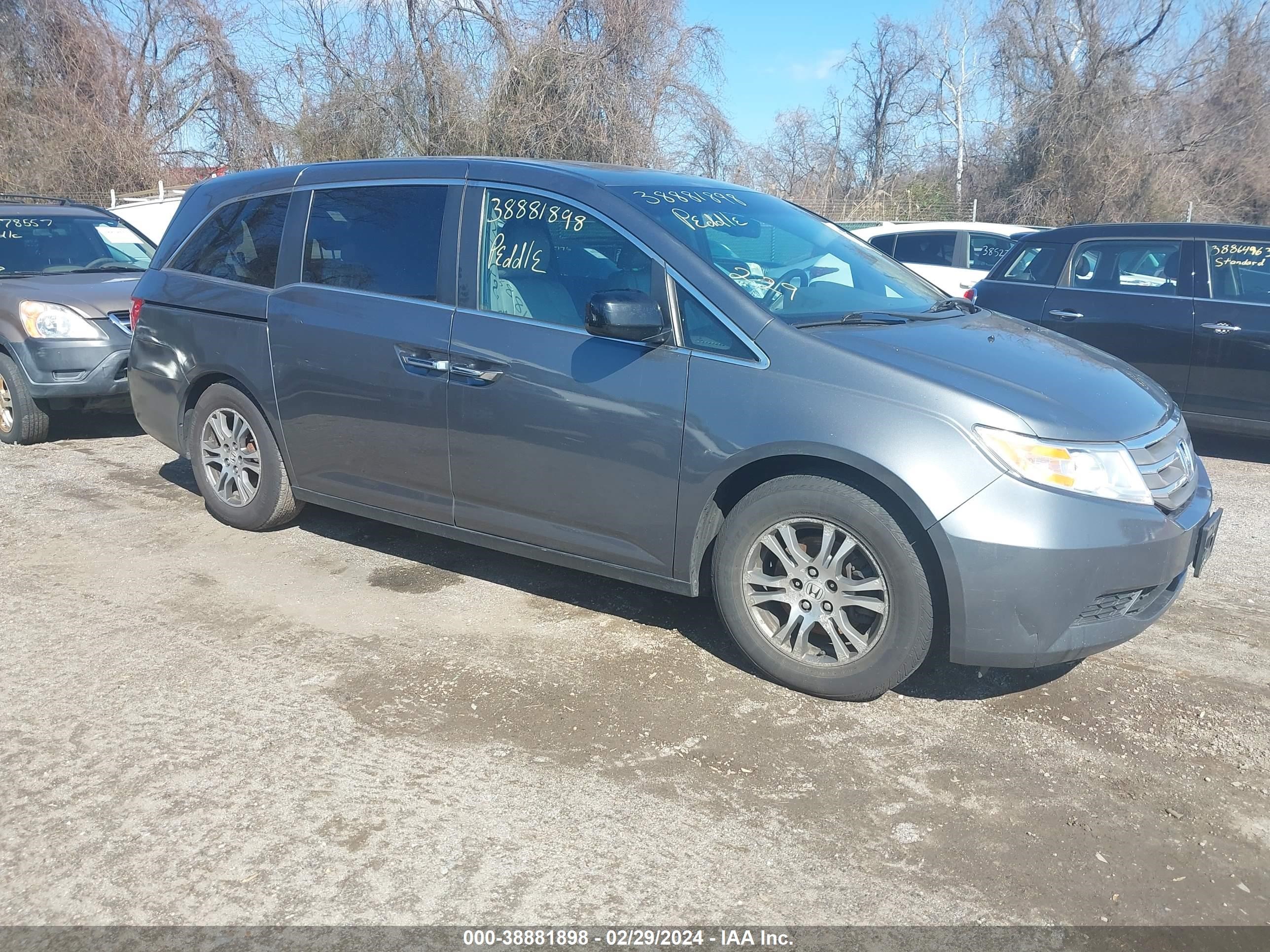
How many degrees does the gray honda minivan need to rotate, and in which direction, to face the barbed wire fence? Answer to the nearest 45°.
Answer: approximately 135° to its left

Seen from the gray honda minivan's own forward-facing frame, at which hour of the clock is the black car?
The black car is roughly at 9 o'clock from the gray honda minivan.

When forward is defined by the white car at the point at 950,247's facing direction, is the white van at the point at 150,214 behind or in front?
behind

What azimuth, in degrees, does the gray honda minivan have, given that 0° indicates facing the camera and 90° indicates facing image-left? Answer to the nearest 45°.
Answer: approximately 315°

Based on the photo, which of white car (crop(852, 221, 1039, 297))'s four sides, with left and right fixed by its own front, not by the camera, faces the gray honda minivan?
right

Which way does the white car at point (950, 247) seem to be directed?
to the viewer's right

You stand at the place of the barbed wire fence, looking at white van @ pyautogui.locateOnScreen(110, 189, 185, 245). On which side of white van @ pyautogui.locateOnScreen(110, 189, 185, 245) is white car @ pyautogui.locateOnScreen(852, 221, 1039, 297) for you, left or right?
left

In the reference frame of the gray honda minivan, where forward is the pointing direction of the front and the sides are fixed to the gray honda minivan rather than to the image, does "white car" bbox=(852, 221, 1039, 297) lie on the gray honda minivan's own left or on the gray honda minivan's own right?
on the gray honda minivan's own left
